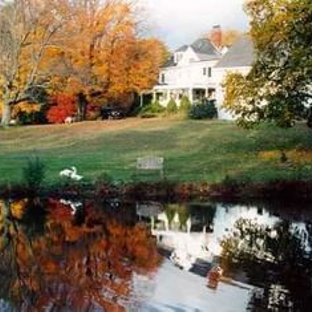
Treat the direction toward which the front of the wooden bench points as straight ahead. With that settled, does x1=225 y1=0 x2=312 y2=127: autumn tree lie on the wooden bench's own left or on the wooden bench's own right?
on the wooden bench's own left

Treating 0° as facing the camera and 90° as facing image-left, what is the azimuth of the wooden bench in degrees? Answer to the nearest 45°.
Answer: approximately 0°

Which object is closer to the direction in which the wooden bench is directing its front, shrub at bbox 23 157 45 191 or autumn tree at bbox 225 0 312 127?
the shrub

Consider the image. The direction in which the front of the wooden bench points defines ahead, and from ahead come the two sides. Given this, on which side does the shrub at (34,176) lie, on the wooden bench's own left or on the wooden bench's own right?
on the wooden bench's own right
